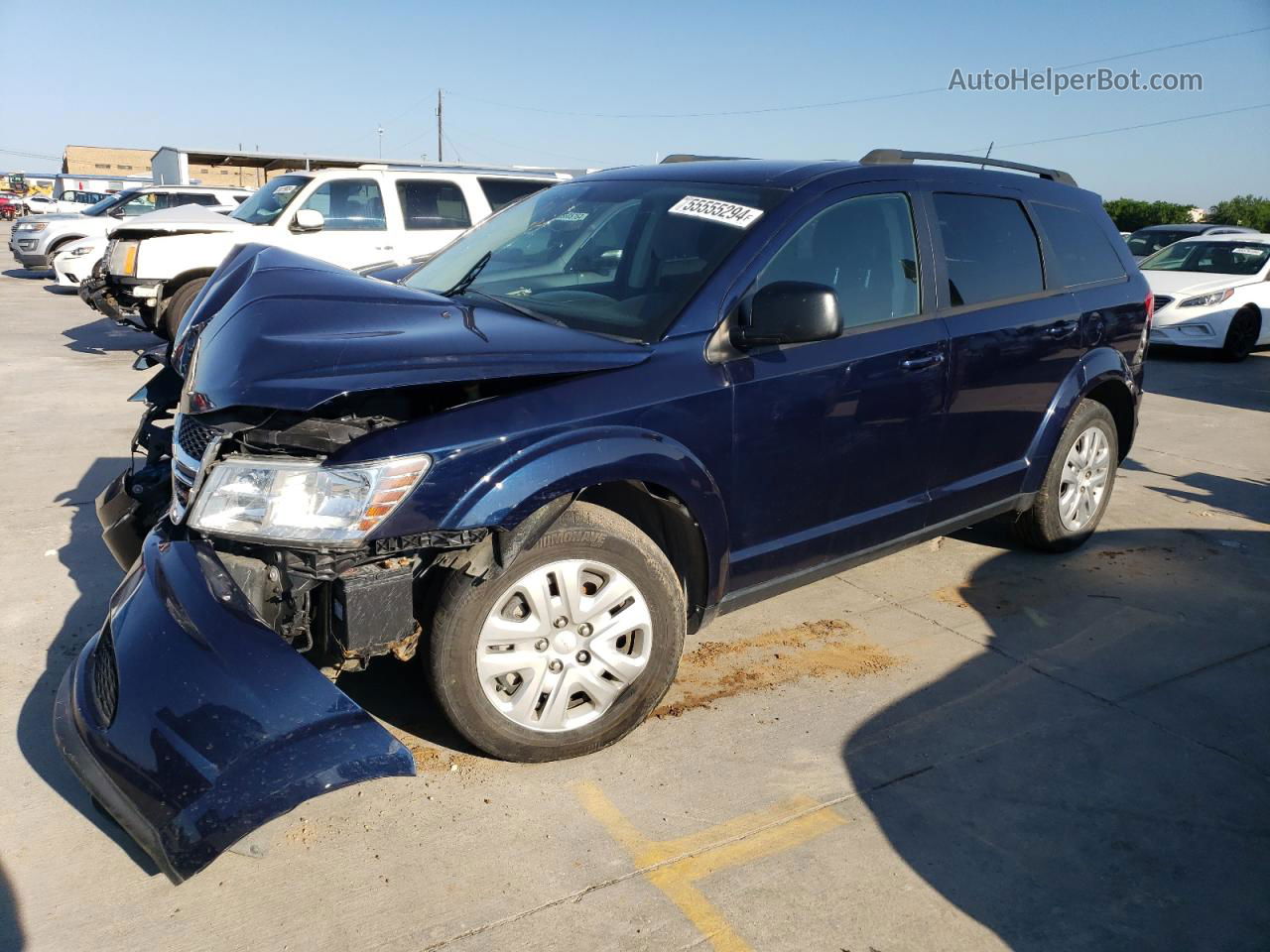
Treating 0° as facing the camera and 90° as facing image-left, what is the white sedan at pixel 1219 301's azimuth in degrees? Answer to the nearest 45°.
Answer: approximately 45°

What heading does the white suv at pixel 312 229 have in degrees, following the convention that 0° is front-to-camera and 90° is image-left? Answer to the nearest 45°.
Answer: approximately 45°

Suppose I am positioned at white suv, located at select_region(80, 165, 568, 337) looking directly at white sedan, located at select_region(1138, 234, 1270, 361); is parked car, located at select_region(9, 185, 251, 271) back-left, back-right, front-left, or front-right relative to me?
back-left

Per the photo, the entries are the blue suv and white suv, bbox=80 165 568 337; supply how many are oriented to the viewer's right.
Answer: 0

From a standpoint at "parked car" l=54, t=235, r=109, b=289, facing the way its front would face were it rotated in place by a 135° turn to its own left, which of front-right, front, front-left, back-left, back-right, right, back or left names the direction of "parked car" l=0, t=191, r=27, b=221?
left

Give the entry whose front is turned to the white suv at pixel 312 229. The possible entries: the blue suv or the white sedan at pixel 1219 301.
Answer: the white sedan

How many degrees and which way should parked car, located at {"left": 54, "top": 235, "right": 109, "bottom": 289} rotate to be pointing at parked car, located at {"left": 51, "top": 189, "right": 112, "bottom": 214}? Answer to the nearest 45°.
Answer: approximately 135° to its right

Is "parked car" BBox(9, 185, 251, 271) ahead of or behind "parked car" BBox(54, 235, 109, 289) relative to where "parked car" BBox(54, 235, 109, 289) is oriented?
behind

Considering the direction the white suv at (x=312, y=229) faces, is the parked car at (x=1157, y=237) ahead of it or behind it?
behind

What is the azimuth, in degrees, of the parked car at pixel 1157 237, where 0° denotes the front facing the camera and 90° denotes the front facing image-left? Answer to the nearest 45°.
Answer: approximately 45°

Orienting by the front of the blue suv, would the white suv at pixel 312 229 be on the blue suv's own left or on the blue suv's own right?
on the blue suv's own right
